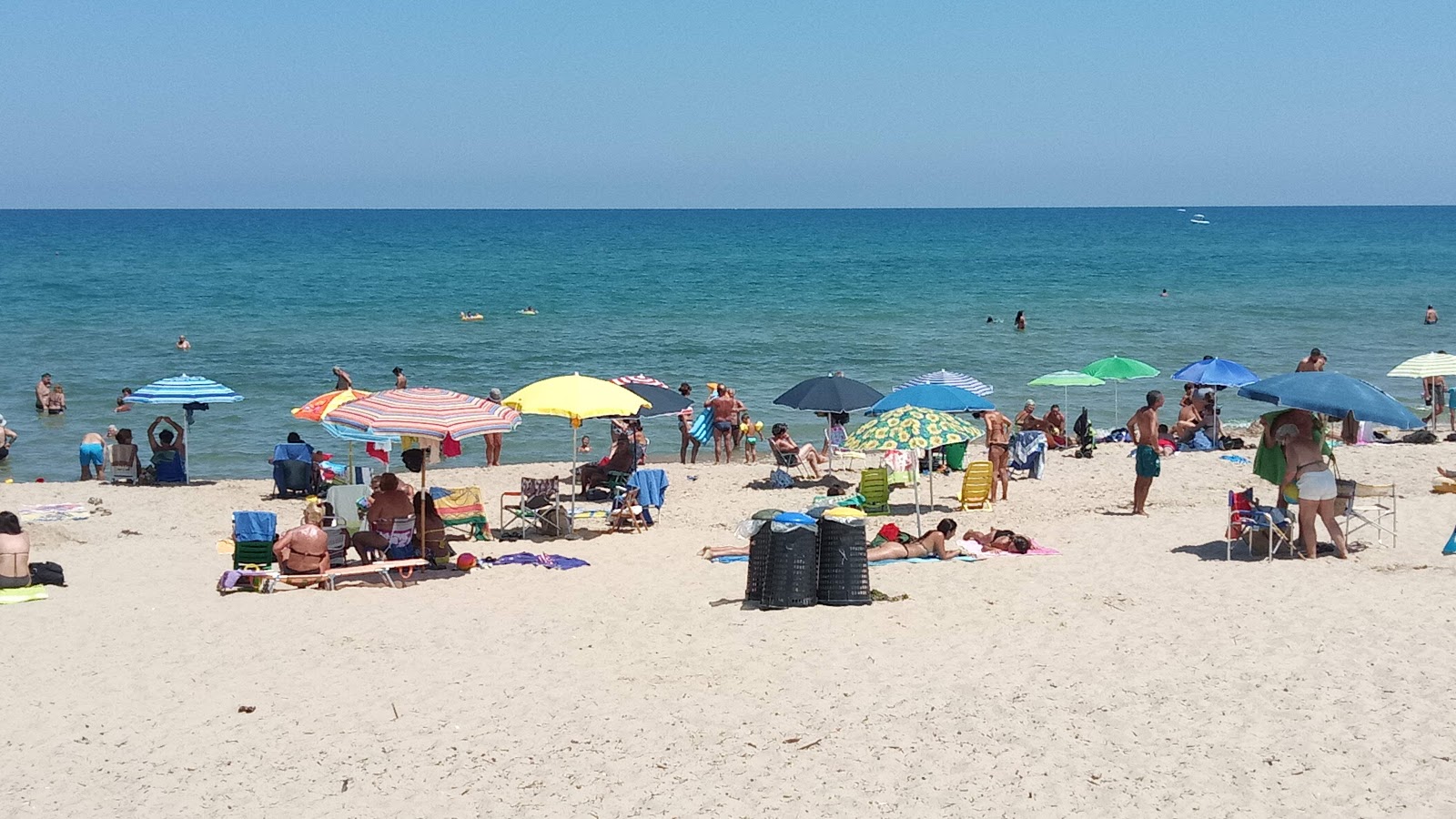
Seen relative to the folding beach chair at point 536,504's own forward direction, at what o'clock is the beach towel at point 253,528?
The beach towel is roughly at 9 o'clock from the folding beach chair.

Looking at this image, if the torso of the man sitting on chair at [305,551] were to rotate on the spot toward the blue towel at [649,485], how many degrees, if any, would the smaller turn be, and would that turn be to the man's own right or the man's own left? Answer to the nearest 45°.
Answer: approximately 45° to the man's own right

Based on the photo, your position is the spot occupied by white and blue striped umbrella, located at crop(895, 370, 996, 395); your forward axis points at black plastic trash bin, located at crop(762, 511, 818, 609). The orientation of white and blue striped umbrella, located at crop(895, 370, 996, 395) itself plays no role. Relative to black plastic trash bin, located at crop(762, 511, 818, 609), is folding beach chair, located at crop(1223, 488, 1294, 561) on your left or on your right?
left

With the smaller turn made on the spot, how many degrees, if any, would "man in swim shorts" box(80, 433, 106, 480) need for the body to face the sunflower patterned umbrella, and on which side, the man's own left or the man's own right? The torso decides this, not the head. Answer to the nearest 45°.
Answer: approximately 135° to the man's own right

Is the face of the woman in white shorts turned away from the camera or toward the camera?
away from the camera

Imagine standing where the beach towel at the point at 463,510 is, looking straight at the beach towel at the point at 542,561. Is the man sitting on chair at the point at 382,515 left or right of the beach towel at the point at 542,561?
right
